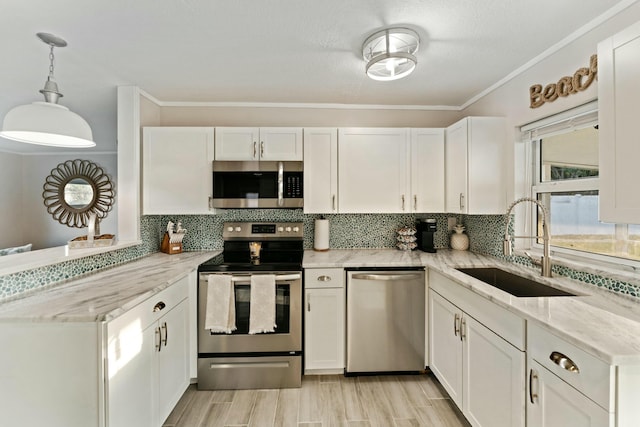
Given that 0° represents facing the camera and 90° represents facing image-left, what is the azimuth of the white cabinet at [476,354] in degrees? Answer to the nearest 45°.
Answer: approximately 45°

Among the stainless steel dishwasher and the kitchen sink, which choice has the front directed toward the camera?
the stainless steel dishwasher

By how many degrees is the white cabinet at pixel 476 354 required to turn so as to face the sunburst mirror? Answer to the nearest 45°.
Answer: approximately 45° to its right

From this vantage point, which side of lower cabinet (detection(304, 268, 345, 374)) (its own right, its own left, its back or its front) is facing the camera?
front

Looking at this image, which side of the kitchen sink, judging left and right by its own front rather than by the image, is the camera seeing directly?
left

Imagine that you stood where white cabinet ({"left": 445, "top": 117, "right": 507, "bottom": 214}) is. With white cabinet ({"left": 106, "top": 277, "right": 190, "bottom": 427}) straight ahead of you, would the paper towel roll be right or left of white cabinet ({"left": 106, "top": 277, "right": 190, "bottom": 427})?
right

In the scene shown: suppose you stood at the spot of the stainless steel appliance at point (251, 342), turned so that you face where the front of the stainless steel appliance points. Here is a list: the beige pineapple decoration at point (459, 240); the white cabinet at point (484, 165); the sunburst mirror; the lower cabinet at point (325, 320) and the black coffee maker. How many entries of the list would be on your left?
4

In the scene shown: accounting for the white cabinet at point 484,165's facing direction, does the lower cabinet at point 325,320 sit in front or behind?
in front

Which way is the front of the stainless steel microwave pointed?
toward the camera

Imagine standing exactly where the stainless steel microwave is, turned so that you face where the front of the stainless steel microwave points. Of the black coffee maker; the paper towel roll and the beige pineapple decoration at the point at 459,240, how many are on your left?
3

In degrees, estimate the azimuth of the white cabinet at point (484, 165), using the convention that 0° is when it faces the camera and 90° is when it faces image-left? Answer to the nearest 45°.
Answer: approximately 45°

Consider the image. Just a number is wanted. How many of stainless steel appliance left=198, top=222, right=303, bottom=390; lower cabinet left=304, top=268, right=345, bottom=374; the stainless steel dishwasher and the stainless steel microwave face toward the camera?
4

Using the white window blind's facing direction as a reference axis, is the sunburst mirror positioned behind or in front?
in front

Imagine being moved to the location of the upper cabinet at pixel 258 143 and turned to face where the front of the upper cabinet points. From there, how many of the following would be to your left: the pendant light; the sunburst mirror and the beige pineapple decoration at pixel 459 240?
1

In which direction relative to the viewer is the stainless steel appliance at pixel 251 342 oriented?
toward the camera
